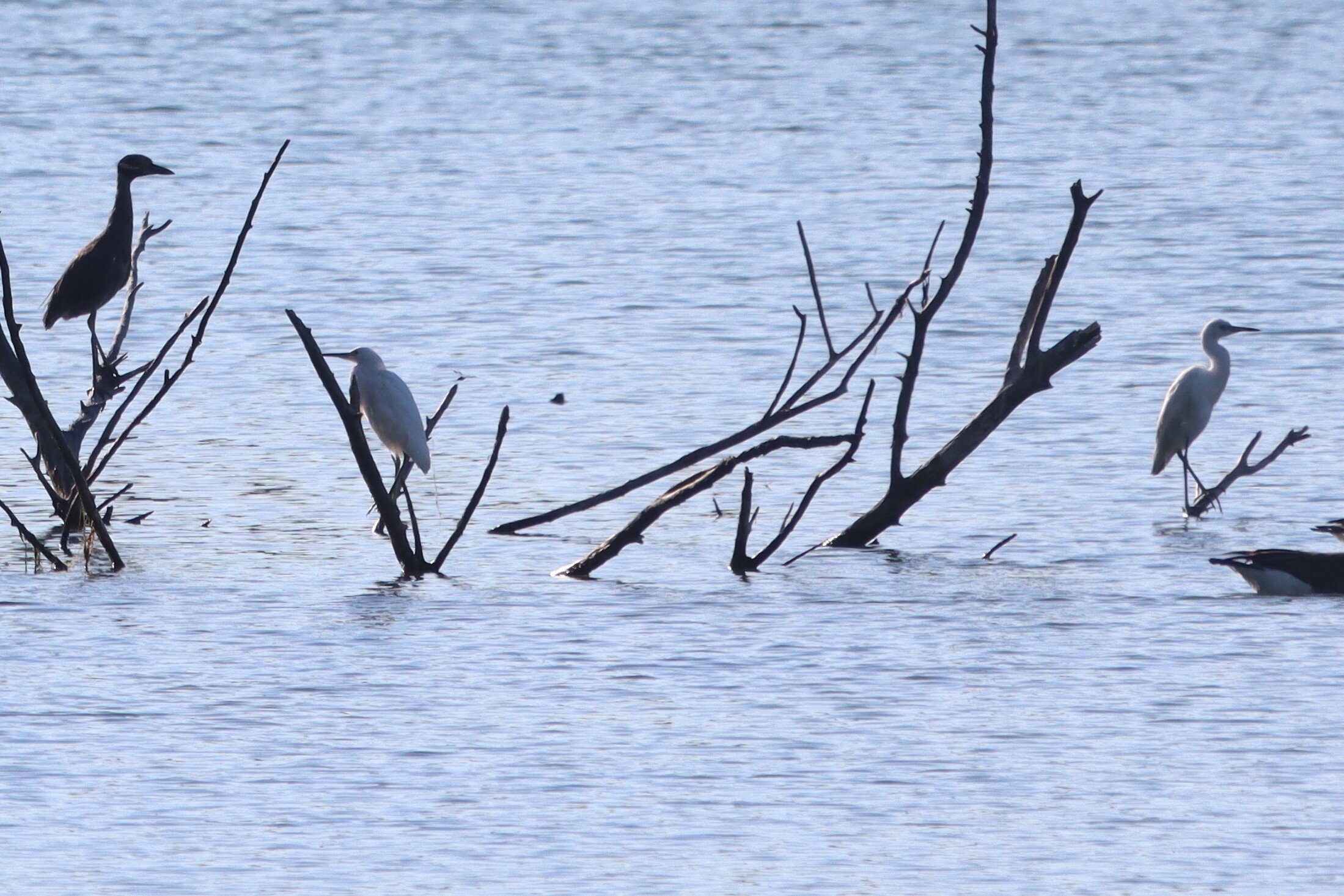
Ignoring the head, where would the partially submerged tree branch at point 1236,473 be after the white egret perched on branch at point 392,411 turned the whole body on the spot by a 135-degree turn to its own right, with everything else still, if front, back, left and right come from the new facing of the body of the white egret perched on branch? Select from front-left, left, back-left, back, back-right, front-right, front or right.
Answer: front-right

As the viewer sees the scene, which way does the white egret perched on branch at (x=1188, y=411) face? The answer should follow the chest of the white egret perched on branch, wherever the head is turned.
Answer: to the viewer's right

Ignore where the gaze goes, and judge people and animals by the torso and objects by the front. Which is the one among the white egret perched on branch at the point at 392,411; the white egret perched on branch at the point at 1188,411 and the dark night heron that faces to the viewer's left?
the white egret perched on branch at the point at 392,411

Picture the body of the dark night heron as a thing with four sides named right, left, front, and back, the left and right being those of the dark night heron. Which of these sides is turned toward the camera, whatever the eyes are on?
right

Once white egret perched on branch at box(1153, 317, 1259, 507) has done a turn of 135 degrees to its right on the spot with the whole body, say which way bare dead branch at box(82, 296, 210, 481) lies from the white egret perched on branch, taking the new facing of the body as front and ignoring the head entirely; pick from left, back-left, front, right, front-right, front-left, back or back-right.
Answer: front

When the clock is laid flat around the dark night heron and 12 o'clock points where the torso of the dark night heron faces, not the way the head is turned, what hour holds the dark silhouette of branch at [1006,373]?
The dark silhouette of branch is roughly at 1 o'clock from the dark night heron.

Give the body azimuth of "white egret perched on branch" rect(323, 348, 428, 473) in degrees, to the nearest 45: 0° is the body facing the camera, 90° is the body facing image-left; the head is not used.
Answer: approximately 90°

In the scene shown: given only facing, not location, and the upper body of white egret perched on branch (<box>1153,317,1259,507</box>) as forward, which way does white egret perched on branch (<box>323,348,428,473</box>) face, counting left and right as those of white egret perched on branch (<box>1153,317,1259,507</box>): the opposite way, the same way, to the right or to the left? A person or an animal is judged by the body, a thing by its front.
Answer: the opposite way

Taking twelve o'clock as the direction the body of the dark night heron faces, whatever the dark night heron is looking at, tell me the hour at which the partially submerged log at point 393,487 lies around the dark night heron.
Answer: The partially submerged log is roughly at 2 o'clock from the dark night heron.
